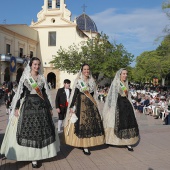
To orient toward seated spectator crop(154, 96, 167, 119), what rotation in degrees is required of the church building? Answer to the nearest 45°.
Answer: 0° — it already faces them

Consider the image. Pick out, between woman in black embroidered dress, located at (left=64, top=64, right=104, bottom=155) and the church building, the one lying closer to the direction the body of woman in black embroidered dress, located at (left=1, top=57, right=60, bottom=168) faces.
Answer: the woman in black embroidered dress

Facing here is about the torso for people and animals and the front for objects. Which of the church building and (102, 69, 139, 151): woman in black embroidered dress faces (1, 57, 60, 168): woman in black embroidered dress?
the church building

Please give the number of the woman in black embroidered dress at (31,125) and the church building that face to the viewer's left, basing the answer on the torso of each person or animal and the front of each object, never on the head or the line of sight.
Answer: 0

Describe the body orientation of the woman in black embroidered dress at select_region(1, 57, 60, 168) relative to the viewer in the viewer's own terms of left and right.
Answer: facing the viewer and to the right of the viewer

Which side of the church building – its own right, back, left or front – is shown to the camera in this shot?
front

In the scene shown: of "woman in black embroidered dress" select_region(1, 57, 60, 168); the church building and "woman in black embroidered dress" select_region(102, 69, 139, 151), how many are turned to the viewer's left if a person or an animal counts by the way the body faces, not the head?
0

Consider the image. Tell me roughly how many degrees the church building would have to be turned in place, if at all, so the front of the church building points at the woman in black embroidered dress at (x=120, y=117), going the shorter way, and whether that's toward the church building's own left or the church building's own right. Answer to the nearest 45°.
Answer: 0° — it already faces them

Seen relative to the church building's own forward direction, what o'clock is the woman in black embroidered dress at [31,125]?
The woman in black embroidered dress is roughly at 12 o'clock from the church building.

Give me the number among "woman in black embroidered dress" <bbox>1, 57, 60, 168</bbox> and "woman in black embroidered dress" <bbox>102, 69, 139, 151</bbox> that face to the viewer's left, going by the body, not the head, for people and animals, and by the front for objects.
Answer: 0

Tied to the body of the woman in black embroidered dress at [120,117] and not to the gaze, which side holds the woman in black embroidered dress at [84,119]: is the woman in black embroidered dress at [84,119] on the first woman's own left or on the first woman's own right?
on the first woman's own right

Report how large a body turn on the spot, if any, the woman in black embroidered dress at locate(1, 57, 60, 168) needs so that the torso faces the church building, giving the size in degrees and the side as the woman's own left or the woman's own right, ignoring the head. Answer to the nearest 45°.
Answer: approximately 135° to the woman's own left

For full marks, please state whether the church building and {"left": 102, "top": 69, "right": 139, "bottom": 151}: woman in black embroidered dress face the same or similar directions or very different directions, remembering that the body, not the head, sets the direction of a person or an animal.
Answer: same or similar directions

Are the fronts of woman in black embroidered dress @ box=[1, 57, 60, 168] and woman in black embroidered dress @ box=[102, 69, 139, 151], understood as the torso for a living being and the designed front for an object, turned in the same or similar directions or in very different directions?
same or similar directions

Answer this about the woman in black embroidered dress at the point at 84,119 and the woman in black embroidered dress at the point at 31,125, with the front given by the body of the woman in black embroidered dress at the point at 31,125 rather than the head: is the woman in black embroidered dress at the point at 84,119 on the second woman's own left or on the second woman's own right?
on the second woman's own left

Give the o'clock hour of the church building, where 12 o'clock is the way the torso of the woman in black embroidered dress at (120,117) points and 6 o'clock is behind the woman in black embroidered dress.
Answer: The church building is roughly at 7 o'clock from the woman in black embroidered dress.

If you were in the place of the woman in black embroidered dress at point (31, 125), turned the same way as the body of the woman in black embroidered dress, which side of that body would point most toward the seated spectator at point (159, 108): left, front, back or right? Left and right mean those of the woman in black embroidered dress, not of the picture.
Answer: left

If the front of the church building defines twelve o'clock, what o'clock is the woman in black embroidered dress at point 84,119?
The woman in black embroidered dress is roughly at 12 o'clock from the church building.

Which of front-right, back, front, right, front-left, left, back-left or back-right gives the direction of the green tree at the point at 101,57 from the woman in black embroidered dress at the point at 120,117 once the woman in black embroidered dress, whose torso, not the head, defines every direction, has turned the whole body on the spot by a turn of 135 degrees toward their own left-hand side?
front
